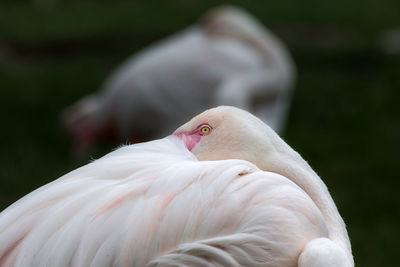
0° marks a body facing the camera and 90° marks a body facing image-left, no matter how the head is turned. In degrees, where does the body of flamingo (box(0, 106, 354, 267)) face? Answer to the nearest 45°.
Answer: approximately 270°

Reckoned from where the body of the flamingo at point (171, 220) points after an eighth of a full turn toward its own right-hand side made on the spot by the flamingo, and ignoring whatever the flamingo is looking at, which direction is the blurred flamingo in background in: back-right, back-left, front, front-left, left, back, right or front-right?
back-left
